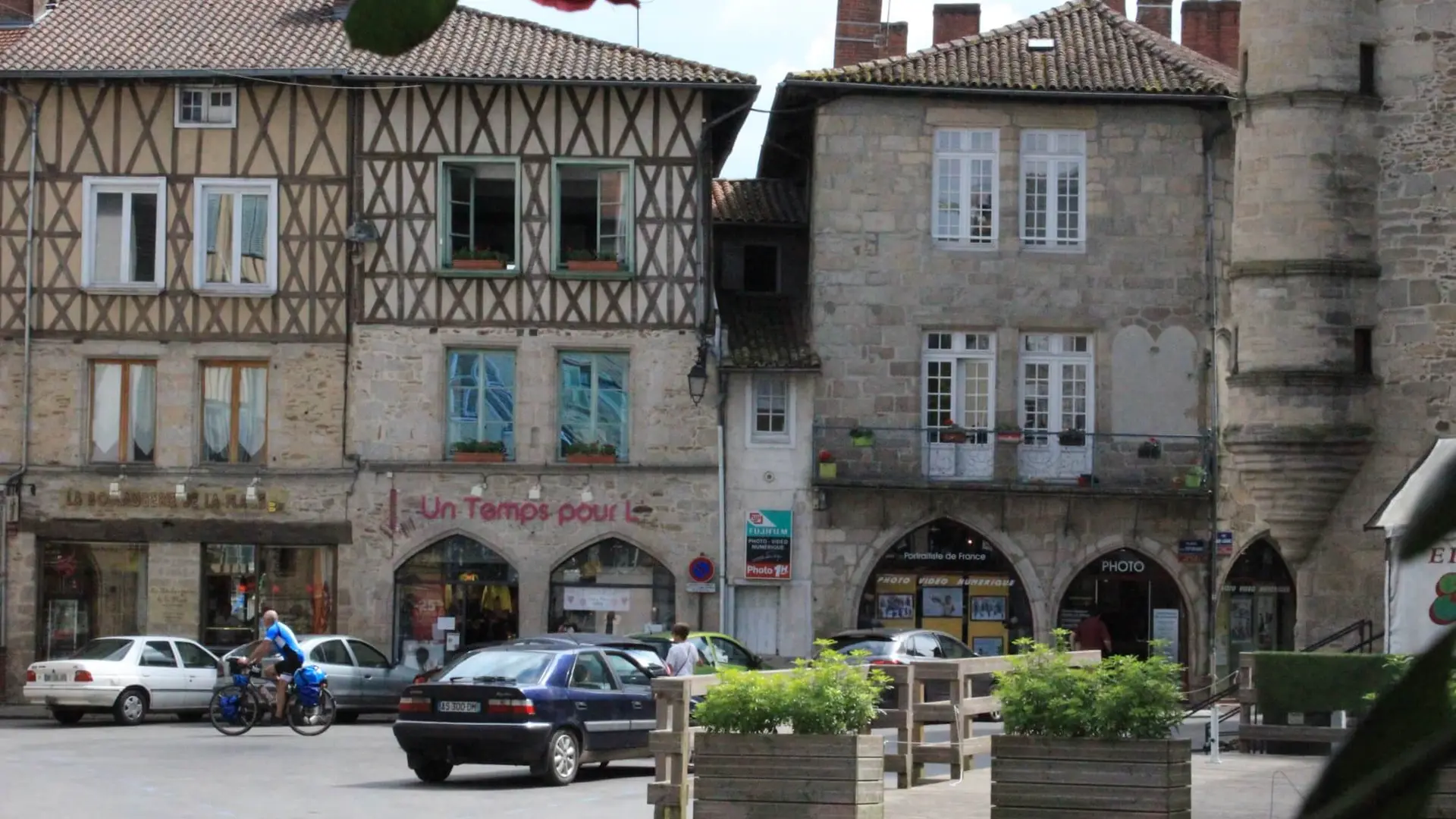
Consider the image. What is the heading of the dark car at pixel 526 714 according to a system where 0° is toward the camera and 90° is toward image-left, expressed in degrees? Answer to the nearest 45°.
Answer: approximately 225°

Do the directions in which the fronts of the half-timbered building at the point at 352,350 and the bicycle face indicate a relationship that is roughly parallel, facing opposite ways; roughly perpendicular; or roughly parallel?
roughly perpendicular

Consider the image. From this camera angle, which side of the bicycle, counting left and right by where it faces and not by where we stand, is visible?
left

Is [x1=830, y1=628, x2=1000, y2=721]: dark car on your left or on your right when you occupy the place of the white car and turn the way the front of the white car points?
on your right

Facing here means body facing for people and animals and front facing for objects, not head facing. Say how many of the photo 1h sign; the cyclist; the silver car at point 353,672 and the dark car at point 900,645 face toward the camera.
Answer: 1

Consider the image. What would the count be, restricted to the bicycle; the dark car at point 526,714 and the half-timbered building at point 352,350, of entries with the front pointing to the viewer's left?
1

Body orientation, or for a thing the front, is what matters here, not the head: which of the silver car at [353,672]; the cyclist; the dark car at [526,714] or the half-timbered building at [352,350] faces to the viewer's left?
the cyclist

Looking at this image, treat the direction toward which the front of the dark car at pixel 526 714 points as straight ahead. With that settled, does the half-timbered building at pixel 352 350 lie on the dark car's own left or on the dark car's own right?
on the dark car's own left

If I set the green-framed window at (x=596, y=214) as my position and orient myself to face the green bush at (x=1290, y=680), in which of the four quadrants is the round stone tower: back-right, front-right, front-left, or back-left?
front-left

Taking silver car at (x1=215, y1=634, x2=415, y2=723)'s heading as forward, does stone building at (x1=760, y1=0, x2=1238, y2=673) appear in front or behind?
in front

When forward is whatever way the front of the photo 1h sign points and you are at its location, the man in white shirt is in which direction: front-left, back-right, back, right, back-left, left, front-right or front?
front

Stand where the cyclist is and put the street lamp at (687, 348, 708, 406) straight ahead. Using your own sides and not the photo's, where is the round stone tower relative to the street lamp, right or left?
right

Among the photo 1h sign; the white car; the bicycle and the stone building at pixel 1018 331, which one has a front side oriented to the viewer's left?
the bicycle

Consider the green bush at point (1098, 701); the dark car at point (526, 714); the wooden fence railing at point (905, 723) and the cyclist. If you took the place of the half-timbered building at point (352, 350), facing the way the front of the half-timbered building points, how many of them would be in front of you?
4

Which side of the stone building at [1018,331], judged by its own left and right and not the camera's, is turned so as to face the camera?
front

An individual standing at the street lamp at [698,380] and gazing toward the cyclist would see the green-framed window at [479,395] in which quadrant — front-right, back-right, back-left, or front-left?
front-right

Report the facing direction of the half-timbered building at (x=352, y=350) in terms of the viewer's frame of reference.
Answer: facing the viewer
